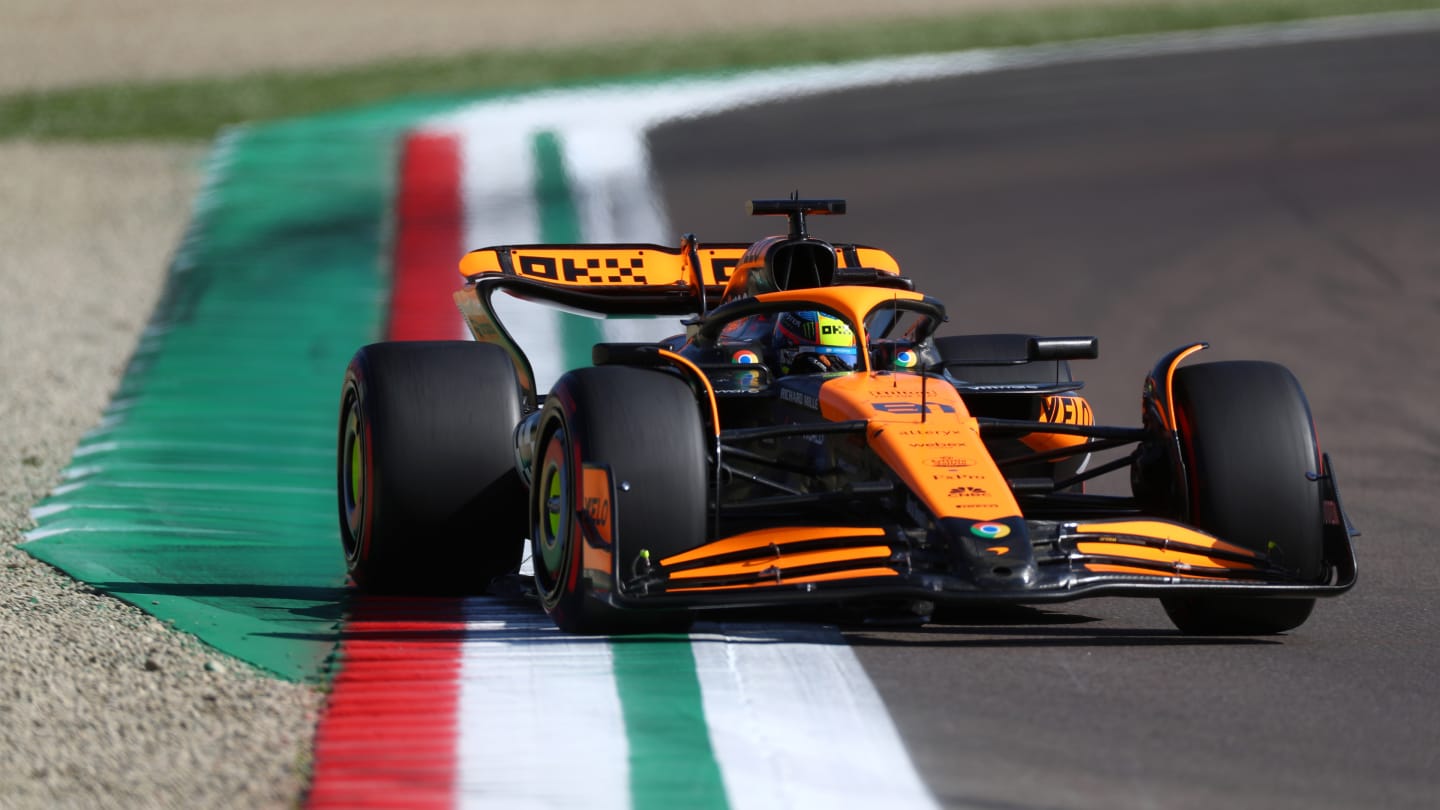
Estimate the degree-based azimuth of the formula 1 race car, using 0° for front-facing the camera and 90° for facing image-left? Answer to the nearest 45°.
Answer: approximately 0°
